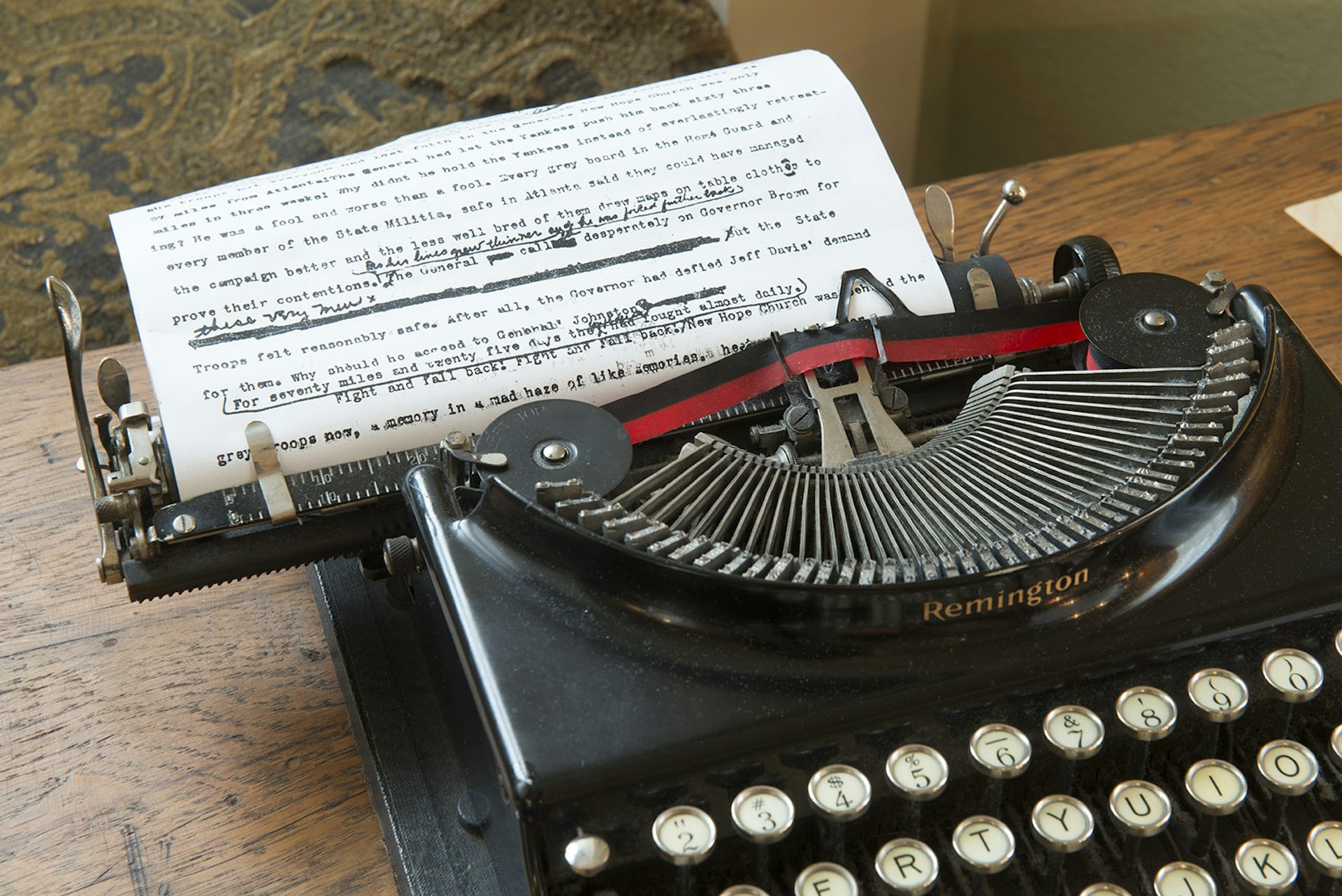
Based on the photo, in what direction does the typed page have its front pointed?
toward the camera

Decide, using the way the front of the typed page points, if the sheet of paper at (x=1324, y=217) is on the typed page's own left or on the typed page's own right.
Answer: on the typed page's own left
